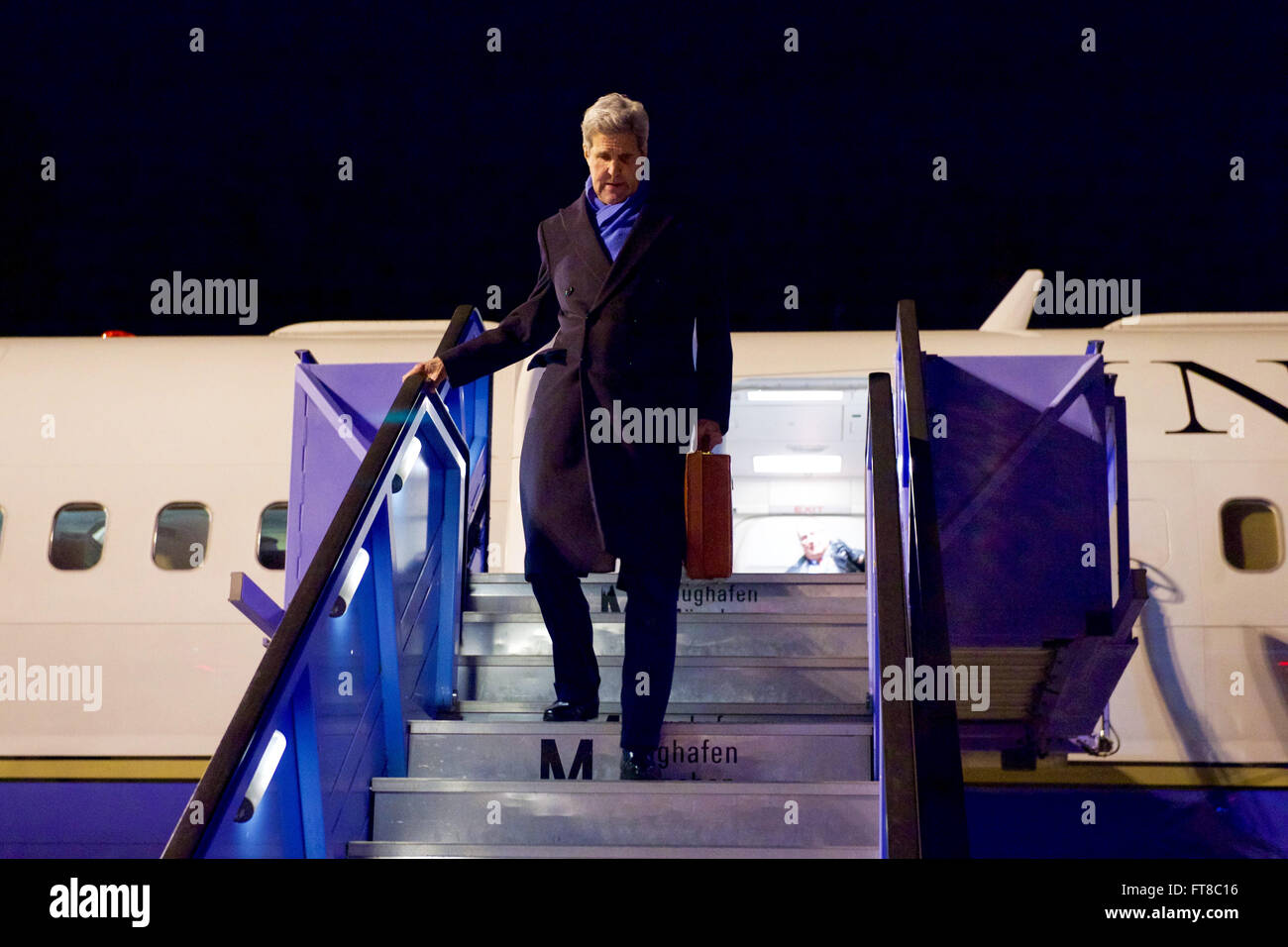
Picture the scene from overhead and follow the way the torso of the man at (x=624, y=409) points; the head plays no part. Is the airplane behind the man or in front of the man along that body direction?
behind

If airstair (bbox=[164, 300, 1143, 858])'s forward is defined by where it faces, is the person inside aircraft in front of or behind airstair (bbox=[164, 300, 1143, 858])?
behind

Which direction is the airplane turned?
to the viewer's left

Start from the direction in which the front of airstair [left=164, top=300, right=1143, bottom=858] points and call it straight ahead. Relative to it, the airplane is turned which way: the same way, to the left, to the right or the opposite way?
to the right

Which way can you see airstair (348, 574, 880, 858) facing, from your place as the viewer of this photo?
facing the viewer

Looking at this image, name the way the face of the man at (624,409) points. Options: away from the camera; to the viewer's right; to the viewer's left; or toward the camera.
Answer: toward the camera

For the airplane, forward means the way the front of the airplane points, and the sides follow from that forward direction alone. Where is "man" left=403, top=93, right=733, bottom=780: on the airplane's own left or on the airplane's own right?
on the airplane's own left

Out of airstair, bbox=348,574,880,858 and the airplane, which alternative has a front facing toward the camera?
the airstair

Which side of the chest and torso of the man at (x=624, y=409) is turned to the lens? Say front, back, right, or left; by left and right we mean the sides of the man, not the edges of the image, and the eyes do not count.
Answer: front

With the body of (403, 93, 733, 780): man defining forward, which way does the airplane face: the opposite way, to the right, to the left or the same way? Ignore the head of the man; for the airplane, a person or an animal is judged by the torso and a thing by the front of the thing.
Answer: to the right

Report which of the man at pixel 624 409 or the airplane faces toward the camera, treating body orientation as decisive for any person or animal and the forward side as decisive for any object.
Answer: the man

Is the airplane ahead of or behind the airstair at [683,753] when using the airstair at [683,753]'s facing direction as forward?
behind

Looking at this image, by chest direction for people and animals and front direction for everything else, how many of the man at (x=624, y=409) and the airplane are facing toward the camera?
1

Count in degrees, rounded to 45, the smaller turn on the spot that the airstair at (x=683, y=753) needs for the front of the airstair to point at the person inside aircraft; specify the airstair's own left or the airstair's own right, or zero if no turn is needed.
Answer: approximately 180°
